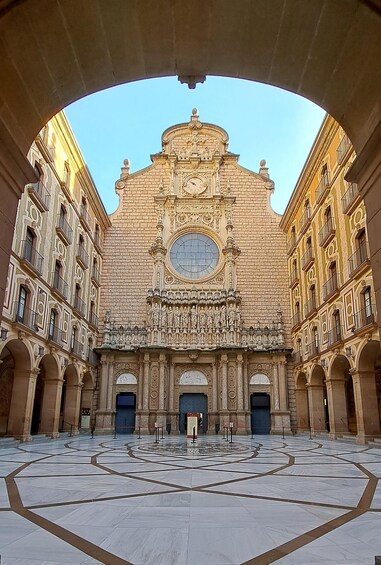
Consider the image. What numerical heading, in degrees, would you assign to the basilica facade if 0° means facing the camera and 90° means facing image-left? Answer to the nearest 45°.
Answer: approximately 0°

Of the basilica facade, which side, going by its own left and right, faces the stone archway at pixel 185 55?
front
